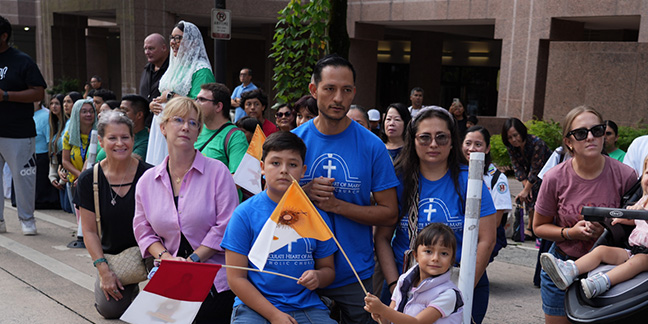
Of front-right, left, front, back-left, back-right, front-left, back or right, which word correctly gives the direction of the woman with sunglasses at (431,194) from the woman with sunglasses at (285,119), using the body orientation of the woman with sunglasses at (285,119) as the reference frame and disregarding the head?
front-left

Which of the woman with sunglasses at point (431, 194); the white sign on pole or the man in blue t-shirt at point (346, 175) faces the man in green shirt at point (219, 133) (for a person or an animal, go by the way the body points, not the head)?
the white sign on pole

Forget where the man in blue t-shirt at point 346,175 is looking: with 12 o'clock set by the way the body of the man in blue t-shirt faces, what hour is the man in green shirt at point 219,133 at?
The man in green shirt is roughly at 5 o'clock from the man in blue t-shirt.

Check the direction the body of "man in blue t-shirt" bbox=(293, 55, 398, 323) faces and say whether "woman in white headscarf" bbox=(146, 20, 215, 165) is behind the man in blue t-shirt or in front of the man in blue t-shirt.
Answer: behind

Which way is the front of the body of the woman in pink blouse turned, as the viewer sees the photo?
toward the camera

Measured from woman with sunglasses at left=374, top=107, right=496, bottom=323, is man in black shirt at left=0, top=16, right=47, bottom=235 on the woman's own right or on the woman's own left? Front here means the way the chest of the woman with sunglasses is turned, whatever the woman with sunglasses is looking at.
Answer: on the woman's own right

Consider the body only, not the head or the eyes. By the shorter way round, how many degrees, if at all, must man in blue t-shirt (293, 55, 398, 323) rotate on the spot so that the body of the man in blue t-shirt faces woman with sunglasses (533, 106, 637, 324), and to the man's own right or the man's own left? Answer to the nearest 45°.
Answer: approximately 90° to the man's own left

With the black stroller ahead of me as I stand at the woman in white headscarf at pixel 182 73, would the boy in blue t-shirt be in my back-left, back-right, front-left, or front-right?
front-right

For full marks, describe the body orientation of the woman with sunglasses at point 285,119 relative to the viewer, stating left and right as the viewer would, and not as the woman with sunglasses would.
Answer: facing the viewer and to the left of the viewer

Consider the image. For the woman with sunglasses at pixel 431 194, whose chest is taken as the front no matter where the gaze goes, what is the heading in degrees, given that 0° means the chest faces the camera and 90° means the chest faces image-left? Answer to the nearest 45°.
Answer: approximately 0°

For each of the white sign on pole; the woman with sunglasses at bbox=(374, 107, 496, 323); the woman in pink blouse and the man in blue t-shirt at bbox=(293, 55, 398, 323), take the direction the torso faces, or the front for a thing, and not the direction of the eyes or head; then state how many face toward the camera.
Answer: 4

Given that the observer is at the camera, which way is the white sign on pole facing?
facing the viewer

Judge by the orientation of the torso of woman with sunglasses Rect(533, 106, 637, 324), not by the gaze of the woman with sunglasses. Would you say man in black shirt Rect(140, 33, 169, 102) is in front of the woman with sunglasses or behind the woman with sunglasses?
behind

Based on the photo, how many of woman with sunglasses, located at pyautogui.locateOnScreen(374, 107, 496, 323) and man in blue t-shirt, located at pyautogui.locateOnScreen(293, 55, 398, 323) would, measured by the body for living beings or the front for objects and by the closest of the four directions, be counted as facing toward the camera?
2

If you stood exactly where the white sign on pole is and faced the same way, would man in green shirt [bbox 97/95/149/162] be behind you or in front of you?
in front

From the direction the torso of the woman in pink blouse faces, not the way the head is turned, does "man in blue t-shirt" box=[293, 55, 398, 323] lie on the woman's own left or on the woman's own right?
on the woman's own left

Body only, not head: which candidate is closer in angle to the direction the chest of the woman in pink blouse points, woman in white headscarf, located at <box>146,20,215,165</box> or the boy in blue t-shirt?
the boy in blue t-shirt

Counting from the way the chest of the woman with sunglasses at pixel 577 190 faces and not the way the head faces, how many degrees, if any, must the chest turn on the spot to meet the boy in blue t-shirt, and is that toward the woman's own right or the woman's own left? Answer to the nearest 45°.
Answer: approximately 90° to the woman's own right
